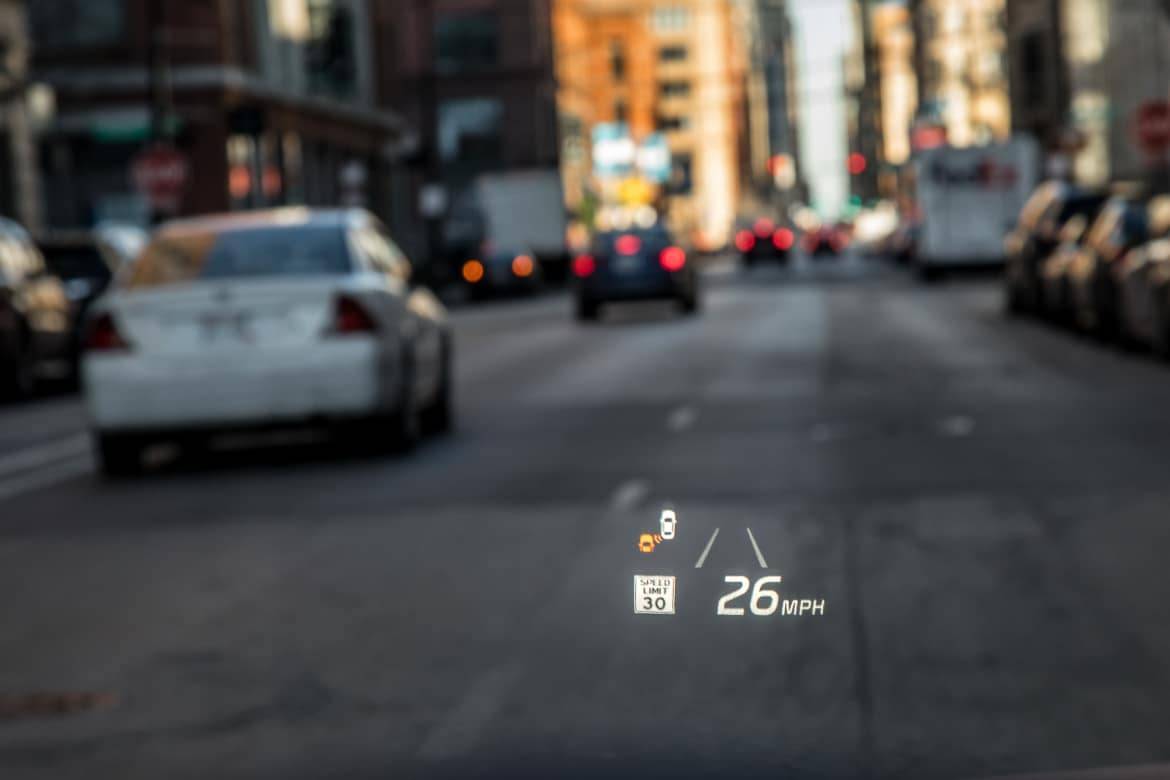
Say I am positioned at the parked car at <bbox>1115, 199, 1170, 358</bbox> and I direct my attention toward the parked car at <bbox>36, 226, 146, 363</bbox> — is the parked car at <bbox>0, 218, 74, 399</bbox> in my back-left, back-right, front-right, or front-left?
front-left

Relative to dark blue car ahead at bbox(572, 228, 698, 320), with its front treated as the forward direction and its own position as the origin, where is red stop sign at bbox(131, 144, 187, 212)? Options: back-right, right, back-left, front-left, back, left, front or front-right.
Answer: left

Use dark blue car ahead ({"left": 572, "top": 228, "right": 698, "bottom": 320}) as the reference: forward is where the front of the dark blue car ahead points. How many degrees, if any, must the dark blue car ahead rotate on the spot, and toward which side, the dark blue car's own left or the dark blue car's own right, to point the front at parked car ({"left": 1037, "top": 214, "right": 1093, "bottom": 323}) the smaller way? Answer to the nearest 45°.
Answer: approximately 135° to the dark blue car's own right

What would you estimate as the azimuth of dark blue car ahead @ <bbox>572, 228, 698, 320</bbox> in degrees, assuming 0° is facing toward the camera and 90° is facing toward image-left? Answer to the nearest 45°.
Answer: approximately 180°

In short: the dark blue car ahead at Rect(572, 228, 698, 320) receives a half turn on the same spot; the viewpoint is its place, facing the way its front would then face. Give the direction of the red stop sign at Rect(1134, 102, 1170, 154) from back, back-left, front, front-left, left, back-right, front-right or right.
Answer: front-left

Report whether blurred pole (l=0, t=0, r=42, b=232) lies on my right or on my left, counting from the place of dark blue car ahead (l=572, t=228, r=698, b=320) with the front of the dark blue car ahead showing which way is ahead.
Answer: on my left

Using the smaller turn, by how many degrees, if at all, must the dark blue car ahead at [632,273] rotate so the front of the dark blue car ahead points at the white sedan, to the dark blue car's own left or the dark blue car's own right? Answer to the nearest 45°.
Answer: approximately 180°

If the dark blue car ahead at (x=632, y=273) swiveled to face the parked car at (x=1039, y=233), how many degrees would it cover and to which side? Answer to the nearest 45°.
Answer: approximately 135° to its right
